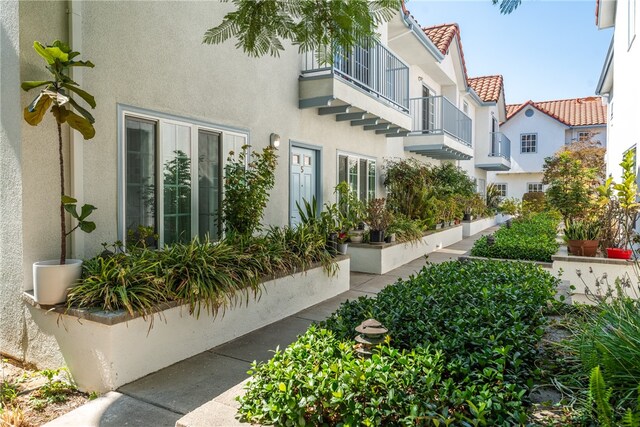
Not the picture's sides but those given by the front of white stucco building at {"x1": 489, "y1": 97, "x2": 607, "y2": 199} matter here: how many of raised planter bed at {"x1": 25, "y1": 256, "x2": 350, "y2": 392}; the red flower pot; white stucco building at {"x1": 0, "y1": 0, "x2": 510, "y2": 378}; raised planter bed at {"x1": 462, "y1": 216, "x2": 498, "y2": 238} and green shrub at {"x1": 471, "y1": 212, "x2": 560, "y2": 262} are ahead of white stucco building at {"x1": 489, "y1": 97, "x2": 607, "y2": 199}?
5

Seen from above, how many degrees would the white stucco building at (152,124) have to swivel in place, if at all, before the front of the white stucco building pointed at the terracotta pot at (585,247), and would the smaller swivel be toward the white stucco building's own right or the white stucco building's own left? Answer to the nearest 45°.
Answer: approximately 45° to the white stucco building's own left

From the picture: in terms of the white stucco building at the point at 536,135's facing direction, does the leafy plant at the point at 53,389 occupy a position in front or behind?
in front

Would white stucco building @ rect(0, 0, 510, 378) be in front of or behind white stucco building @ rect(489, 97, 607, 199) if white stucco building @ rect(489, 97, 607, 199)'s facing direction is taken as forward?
in front

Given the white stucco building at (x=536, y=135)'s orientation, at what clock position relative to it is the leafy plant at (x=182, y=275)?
The leafy plant is roughly at 12 o'clock from the white stucco building.

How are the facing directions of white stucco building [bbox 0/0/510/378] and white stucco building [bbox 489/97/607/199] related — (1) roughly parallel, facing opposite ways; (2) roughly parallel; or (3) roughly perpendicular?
roughly perpendicular

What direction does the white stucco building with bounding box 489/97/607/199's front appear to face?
toward the camera

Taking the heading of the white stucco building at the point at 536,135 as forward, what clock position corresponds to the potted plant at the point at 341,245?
The potted plant is roughly at 12 o'clock from the white stucco building.

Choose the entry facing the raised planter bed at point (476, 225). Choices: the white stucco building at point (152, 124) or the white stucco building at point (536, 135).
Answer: the white stucco building at point (536, 135)

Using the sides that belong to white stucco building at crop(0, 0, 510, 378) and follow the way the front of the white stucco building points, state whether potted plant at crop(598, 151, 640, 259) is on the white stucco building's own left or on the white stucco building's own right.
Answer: on the white stucco building's own left

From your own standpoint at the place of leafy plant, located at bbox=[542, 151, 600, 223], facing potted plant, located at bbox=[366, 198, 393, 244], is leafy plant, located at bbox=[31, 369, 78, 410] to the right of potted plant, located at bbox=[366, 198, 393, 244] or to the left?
left

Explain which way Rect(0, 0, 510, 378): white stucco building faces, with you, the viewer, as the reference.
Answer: facing the viewer and to the right of the viewer

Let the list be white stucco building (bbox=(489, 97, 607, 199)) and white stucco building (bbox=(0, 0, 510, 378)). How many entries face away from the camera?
0

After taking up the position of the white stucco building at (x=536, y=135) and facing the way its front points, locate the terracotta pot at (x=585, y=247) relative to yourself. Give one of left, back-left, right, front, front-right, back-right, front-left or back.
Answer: front

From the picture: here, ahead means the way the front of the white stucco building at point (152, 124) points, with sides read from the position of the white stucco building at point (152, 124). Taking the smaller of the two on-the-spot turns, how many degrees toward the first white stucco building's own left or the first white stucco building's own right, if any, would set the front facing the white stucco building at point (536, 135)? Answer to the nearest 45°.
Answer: approximately 90° to the first white stucco building's own left
